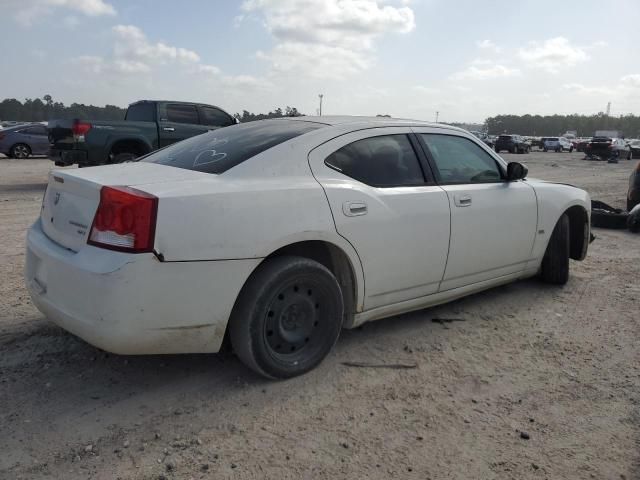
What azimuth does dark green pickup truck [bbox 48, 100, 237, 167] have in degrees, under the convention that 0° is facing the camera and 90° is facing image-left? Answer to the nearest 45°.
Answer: approximately 225°

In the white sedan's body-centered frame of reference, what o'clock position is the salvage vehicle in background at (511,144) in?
The salvage vehicle in background is roughly at 11 o'clock from the white sedan.

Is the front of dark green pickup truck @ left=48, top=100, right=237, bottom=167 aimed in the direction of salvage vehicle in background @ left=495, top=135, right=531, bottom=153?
yes

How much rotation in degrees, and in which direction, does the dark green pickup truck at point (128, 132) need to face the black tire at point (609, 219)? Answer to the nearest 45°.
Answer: approximately 90° to its right

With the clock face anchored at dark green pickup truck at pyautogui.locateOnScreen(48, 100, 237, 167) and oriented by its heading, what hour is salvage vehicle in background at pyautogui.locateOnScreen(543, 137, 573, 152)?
The salvage vehicle in background is roughly at 12 o'clock from the dark green pickup truck.

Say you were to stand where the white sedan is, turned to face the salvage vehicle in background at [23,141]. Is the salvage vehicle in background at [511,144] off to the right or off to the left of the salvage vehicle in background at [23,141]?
right

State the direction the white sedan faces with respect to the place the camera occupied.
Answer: facing away from the viewer and to the right of the viewer
